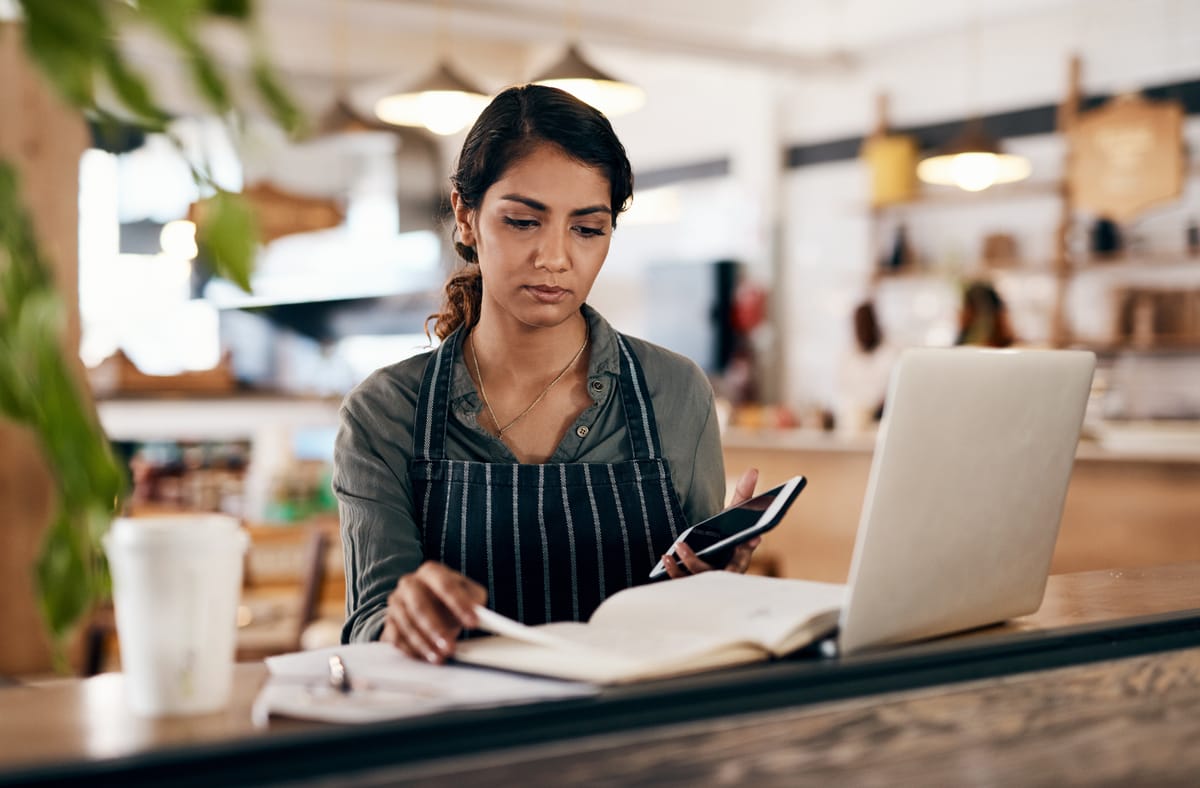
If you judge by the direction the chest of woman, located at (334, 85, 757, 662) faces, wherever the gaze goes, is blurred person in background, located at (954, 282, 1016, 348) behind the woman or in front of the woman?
behind

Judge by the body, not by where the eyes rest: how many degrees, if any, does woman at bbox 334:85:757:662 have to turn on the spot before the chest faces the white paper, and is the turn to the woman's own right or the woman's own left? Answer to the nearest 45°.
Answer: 0° — they already face it

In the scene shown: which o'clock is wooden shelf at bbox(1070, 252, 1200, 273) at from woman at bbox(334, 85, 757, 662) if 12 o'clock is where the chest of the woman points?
The wooden shelf is roughly at 7 o'clock from the woman.

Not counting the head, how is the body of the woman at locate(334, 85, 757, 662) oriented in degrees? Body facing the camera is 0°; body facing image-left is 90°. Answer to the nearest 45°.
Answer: approximately 0°

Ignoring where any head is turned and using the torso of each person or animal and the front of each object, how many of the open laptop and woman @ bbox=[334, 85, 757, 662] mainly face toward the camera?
1

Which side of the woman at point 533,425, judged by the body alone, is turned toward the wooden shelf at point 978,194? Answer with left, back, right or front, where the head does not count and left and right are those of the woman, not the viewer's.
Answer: back

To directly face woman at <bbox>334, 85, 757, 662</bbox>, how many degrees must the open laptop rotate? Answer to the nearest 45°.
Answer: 0° — it already faces them
